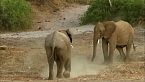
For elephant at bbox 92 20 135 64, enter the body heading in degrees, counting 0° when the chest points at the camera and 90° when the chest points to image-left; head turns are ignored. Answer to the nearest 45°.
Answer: approximately 45°

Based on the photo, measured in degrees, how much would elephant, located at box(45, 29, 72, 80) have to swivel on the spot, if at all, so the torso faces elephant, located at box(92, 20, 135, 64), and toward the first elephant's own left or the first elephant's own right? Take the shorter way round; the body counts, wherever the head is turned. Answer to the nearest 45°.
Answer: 0° — it already faces it

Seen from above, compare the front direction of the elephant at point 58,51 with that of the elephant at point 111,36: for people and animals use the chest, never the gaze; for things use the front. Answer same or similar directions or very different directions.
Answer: very different directions

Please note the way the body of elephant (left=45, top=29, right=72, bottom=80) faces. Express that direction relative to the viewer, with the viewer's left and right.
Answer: facing away from the viewer and to the right of the viewer
